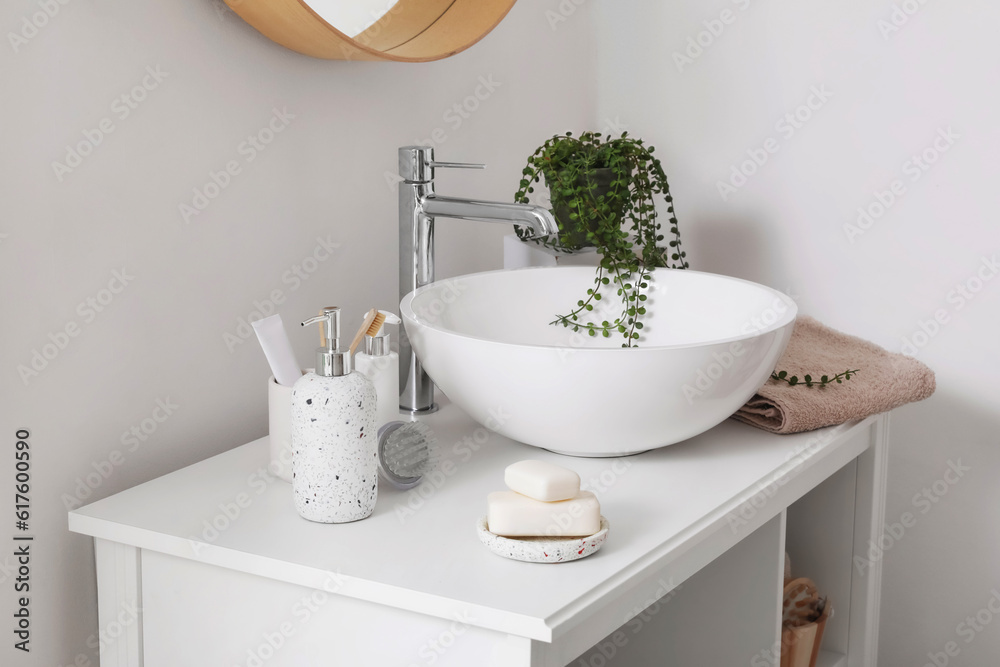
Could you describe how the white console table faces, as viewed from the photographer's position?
facing the viewer and to the right of the viewer

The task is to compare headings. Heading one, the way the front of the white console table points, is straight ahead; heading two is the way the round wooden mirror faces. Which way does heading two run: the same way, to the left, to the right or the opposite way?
the same way

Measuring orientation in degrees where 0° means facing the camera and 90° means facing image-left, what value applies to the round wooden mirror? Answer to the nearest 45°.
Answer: approximately 315°
